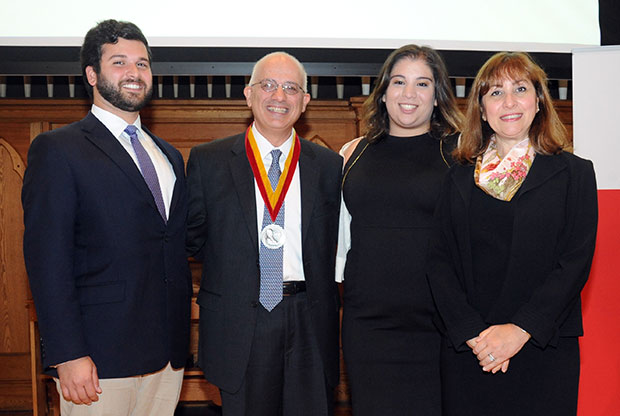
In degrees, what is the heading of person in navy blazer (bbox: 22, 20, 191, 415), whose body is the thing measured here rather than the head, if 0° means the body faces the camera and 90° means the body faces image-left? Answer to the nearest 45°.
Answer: approximately 315°

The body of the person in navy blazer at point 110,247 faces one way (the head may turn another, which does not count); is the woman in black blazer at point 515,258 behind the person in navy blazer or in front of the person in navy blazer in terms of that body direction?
in front

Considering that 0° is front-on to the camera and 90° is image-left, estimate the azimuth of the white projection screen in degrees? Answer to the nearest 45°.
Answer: approximately 0°

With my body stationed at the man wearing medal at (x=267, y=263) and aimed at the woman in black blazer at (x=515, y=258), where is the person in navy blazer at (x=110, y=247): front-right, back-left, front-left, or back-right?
back-right

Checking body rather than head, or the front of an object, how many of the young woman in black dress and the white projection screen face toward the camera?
2

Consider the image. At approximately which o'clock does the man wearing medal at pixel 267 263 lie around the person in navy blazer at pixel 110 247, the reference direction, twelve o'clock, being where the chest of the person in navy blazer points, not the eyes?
The man wearing medal is roughly at 10 o'clock from the person in navy blazer.
